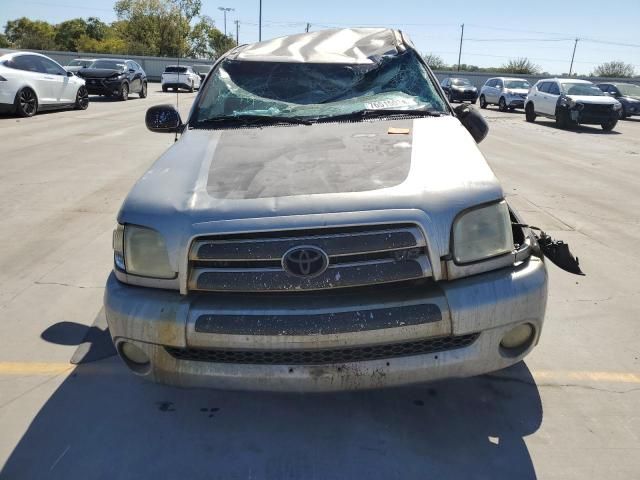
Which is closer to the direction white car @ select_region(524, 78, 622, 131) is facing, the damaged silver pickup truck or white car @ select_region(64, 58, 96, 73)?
the damaged silver pickup truck

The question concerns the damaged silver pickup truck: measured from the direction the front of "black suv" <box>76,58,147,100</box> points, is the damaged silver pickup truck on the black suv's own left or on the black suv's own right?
on the black suv's own left

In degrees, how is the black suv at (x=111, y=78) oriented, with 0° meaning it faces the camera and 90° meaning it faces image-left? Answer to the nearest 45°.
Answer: approximately 45°

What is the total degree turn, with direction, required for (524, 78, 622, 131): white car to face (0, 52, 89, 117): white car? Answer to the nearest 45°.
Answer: approximately 90° to its right

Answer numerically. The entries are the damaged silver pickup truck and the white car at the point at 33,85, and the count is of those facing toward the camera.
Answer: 1

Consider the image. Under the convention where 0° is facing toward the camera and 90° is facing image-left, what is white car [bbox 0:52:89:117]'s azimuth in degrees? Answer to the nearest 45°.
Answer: approximately 225°

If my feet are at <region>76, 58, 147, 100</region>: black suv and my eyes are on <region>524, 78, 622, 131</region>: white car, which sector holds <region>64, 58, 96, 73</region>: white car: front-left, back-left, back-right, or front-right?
back-left

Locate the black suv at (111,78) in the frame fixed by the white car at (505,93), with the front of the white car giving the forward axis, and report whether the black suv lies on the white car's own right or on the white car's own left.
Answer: on the white car's own right

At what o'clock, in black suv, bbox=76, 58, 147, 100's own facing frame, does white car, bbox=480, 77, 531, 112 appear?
The white car is roughly at 8 o'clock from the black suv.
